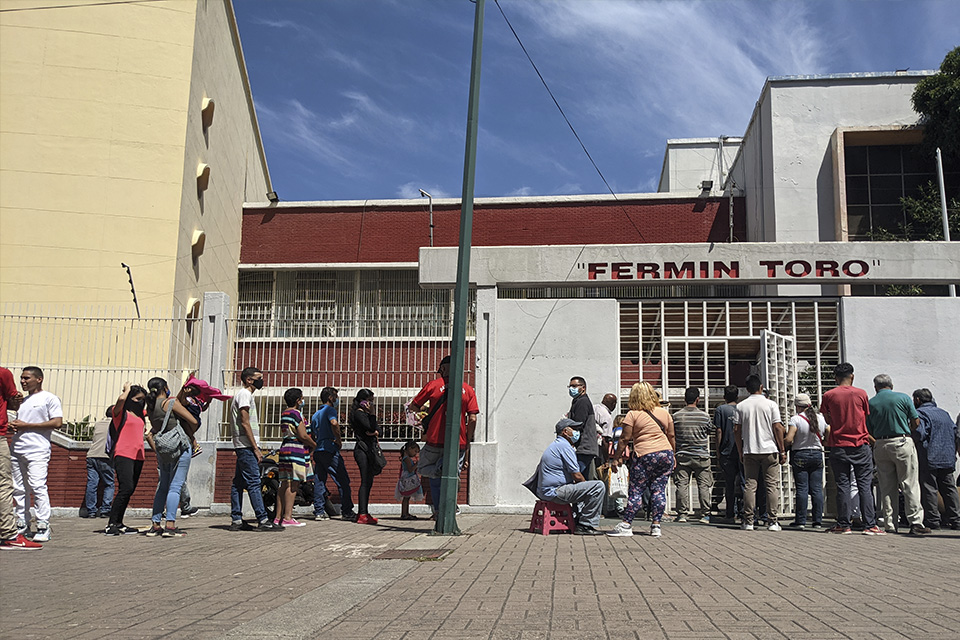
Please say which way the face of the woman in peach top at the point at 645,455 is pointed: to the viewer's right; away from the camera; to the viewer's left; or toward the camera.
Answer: away from the camera

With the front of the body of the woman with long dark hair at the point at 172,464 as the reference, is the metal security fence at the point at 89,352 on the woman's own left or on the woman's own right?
on the woman's own left

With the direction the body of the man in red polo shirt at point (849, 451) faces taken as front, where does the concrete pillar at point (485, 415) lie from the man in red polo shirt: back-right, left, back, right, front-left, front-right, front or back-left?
left

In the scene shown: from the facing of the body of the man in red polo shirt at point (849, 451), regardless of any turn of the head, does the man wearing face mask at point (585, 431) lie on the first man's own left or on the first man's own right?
on the first man's own left

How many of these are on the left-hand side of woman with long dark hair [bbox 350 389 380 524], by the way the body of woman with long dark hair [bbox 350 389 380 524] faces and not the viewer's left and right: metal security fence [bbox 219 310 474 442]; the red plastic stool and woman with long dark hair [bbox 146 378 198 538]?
1

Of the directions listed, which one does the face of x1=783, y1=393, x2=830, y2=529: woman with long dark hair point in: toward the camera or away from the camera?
away from the camera

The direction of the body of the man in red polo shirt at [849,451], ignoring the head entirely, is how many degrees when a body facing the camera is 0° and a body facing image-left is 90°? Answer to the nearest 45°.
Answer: approximately 180°

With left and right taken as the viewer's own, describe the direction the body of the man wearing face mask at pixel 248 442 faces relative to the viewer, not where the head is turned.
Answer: facing to the right of the viewer

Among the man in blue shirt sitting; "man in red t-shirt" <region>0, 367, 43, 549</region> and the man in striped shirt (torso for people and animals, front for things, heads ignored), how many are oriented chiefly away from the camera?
1

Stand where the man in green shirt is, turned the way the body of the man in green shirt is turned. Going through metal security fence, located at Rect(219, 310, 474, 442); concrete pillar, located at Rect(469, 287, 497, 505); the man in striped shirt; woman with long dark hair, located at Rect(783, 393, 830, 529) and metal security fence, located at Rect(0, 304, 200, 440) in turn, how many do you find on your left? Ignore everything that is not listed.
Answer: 5

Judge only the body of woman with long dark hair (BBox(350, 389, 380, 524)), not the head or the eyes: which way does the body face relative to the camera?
to the viewer's right

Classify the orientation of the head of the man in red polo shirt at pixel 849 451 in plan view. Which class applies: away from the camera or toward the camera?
away from the camera

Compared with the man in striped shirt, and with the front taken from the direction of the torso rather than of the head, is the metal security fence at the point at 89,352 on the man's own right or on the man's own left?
on the man's own left

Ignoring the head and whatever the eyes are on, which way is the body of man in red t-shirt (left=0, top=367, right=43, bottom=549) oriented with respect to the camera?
to the viewer's right

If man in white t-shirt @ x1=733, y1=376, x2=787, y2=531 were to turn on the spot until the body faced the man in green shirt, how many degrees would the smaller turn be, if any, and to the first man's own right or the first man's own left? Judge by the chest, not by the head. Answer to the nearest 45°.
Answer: approximately 90° to the first man's own right

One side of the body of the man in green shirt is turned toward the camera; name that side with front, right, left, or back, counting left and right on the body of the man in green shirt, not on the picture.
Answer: back

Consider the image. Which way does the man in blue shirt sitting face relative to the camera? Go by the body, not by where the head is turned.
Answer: to the viewer's right
